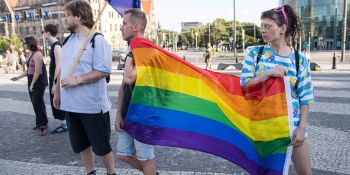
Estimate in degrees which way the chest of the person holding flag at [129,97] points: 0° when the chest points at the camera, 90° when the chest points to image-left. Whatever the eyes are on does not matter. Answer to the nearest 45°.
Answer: approximately 90°

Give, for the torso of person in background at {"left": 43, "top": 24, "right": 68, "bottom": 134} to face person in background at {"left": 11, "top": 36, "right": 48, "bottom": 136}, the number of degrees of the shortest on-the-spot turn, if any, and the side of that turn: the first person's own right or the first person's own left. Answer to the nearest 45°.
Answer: approximately 45° to the first person's own right

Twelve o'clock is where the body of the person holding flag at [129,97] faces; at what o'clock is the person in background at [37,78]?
The person in background is roughly at 2 o'clock from the person holding flag.

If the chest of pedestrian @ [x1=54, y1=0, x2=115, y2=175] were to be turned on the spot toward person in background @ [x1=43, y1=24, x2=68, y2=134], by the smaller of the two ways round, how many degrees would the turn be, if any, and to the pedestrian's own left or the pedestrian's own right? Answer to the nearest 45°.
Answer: approximately 135° to the pedestrian's own right

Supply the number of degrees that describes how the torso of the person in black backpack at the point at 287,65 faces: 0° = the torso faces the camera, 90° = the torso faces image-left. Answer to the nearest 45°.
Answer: approximately 45°

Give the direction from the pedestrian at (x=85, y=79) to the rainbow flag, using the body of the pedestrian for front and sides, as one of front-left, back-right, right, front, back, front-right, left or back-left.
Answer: left

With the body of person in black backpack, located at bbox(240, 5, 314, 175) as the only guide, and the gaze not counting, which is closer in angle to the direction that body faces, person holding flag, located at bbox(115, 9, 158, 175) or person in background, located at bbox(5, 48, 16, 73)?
the person holding flag

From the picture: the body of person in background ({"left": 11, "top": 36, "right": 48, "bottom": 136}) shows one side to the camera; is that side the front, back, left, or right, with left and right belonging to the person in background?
left

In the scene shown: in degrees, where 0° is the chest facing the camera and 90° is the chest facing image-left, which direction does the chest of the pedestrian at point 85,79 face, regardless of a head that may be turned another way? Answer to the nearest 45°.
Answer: approximately 45°
